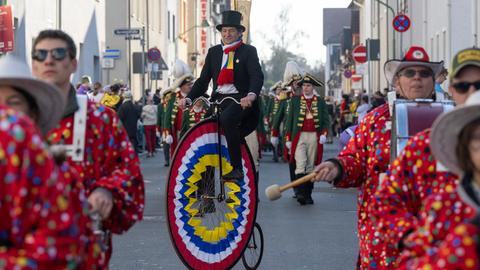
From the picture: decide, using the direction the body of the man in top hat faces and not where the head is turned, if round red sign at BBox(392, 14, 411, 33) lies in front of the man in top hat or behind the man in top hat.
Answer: behind

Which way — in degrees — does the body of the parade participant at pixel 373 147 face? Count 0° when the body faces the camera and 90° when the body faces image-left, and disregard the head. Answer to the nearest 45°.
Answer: approximately 0°

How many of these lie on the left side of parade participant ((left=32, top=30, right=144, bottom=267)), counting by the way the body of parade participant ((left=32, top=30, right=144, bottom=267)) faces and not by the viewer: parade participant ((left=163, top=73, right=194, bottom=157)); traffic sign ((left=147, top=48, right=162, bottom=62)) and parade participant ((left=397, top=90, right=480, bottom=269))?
1
